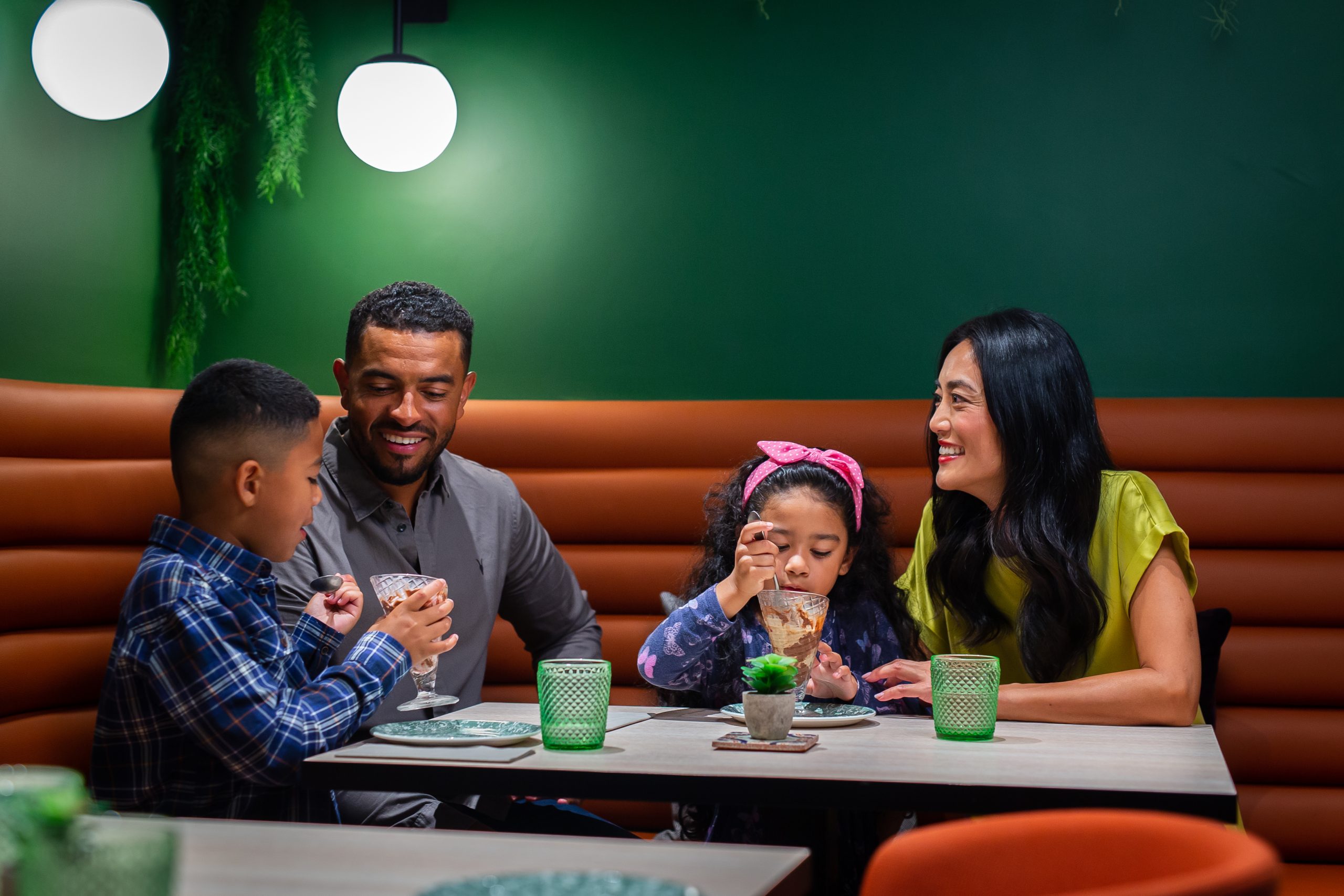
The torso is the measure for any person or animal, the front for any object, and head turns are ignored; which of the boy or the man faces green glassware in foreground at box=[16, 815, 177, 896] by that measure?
the man

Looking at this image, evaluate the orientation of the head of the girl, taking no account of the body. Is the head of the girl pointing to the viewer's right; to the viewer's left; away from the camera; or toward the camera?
toward the camera

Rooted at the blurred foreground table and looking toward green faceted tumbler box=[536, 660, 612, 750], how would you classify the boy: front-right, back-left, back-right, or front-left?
front-left

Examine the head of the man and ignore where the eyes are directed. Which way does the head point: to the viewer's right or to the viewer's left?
to the viewer's left

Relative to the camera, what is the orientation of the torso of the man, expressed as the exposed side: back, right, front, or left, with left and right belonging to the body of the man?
front

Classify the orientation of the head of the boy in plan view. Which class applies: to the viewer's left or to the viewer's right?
to the viewer's right

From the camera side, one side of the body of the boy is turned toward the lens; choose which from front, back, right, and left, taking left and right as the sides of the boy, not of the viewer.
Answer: right

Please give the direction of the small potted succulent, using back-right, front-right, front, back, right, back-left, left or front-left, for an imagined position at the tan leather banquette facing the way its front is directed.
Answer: front

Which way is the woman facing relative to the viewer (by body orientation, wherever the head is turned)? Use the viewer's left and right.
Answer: facing the viewer and to the left of the viewer

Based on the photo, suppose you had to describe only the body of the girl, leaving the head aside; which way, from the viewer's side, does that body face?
toward the camera

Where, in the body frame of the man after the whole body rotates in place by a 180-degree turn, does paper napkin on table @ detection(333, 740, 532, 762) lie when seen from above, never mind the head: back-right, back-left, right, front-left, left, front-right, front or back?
back

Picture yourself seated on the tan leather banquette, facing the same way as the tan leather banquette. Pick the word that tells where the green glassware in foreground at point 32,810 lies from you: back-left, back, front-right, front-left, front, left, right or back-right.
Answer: front

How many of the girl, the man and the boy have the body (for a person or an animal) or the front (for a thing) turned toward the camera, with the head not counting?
2

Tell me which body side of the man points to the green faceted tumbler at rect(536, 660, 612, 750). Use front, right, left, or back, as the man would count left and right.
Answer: front

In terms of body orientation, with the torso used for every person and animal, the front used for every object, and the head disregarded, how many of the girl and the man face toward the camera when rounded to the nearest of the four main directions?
2

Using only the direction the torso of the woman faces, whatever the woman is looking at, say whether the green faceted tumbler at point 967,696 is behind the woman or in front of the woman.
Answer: in front
